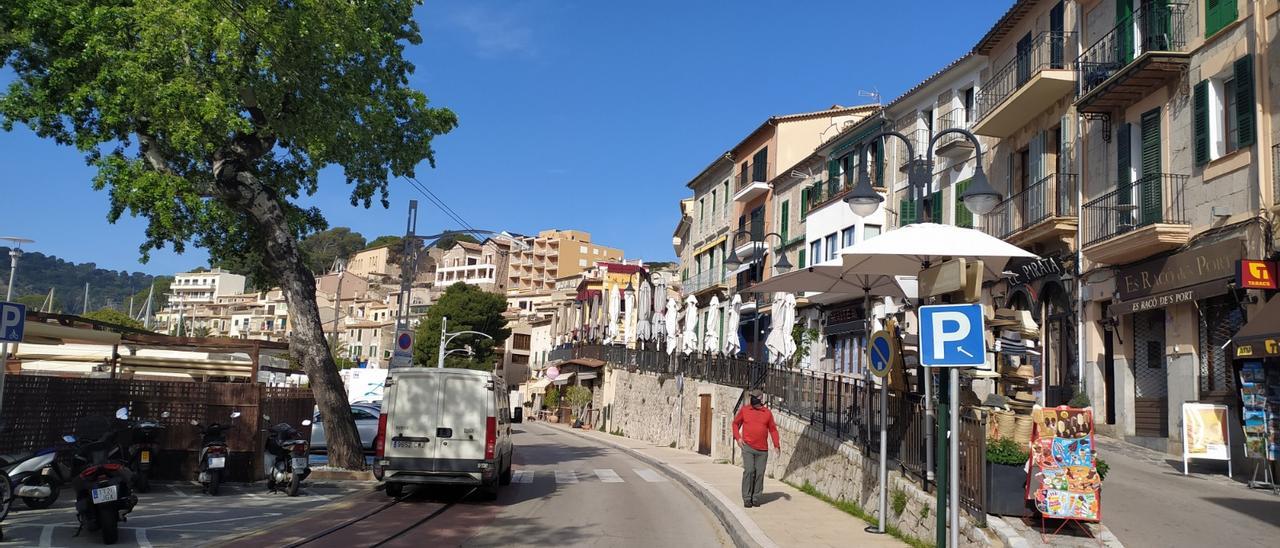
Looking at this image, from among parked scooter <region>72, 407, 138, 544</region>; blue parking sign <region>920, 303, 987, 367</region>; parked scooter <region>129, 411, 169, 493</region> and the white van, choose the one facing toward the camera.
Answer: the blue parking sign

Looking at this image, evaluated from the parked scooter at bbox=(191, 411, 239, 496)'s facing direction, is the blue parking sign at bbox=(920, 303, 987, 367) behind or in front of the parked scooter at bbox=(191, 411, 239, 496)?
behind

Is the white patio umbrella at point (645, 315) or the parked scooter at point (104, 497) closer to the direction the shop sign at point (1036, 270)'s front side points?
the parked scooter

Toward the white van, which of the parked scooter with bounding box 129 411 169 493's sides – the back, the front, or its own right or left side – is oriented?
right

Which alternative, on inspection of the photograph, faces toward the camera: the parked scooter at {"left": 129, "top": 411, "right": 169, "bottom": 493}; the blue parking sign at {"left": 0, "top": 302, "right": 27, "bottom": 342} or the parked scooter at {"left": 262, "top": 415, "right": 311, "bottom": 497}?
the blue parking sign

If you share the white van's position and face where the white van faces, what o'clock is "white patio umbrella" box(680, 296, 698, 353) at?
The white patio umbrella is roughly at 1 o'clock from the white van.

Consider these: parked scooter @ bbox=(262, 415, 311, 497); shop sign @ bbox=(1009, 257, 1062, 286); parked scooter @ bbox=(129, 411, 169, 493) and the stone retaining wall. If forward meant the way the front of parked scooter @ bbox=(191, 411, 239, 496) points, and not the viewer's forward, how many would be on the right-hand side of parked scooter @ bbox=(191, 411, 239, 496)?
3

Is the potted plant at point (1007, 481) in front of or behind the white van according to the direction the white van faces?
behind

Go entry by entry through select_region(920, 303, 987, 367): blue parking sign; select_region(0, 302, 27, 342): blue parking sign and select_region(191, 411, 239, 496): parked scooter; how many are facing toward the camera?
2

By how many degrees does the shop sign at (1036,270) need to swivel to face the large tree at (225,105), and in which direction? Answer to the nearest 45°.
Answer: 0° — it already faces it

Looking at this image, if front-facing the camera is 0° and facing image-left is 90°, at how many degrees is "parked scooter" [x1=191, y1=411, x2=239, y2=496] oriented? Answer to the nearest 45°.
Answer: approximately 180°

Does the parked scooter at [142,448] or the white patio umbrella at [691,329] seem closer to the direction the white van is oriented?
the white patio umbrella

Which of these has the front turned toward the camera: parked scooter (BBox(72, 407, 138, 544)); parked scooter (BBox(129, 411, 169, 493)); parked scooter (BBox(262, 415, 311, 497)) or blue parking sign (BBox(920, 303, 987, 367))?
the blue parking sign

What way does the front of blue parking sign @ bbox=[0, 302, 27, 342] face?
toward the camera

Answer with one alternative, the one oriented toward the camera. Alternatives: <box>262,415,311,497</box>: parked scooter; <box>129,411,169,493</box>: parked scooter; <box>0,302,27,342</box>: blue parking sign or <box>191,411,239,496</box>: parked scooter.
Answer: the blue parking sign

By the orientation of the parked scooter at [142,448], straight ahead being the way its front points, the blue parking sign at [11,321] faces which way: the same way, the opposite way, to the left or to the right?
the opposite way

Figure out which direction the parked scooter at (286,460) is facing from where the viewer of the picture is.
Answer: facing away from the viewer and to the left of the viewer

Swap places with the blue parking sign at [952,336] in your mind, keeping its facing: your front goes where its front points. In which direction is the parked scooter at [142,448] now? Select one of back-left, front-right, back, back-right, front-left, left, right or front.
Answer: right
